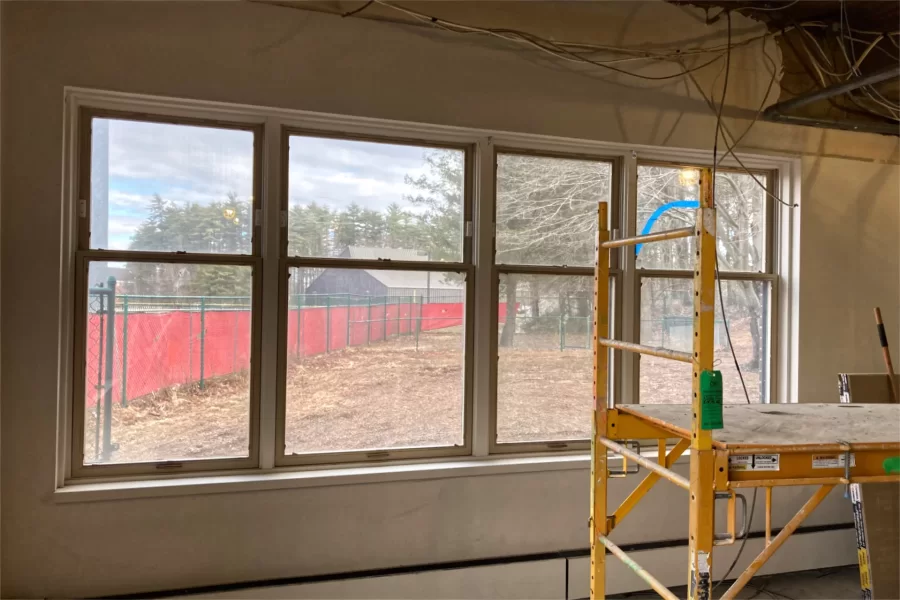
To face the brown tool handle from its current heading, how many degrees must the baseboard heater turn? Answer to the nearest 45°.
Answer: approximately 45° to its left

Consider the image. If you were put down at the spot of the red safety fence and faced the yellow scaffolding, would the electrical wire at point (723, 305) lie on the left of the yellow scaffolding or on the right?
left

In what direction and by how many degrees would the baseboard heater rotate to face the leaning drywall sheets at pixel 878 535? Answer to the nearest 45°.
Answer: approximately 45° to its left

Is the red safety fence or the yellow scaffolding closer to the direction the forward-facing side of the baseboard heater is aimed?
the yellow scaffolding

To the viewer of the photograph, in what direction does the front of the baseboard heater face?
facing the viewer and to the right of the viewer

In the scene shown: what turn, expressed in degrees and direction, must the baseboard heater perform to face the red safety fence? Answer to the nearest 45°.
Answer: approximately 135° to its right
